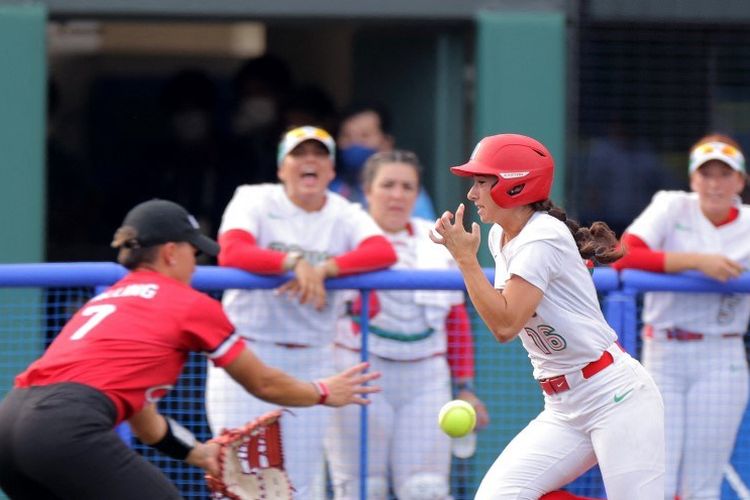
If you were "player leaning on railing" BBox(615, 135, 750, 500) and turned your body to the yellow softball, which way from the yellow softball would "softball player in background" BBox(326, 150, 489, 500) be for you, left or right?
right

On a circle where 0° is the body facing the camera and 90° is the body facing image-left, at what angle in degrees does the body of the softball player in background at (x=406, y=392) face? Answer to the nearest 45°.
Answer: approximately 0°

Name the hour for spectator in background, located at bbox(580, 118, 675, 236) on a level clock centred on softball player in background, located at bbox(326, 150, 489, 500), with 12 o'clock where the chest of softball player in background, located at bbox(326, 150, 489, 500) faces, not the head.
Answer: spectator in background, located at bbox(580, 118, 675, 236) is roughly at 7 o'clock from softball player in background, located at bbox(326, 150, 489, 500).

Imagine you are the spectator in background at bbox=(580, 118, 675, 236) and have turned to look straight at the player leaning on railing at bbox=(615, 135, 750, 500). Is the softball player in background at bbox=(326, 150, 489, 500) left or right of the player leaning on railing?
right

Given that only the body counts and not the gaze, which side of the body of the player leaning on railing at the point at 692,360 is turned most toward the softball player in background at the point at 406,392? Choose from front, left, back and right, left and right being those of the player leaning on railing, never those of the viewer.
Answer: right

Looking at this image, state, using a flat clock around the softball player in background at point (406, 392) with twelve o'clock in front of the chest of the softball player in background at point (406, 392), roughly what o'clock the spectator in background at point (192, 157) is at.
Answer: the spectator in background at point (192, 157) is roughly at 5 o'clock from the softball player in background at point (406, 392).

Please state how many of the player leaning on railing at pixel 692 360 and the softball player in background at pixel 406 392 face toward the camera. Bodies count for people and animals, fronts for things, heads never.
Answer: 2

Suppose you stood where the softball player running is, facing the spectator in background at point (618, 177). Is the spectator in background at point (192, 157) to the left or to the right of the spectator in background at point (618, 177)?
left

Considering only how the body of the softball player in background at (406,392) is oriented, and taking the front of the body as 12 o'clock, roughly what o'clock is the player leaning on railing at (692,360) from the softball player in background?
The player leaning on railing is roughly at 9 o'clock from the softball player in background.
